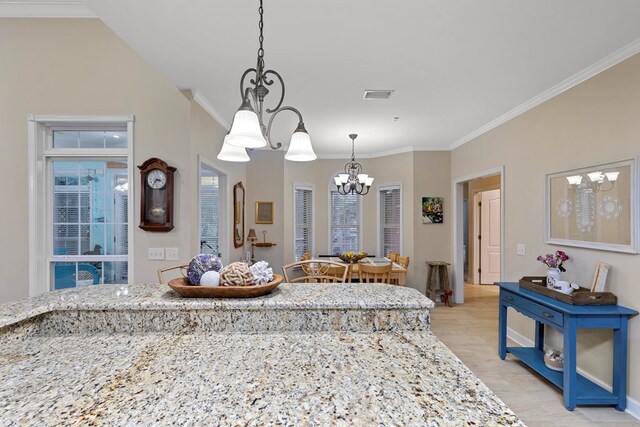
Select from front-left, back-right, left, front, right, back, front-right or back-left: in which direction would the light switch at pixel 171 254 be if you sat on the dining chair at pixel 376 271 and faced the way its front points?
back-left

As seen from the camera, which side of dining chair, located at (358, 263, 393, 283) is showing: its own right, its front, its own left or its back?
back

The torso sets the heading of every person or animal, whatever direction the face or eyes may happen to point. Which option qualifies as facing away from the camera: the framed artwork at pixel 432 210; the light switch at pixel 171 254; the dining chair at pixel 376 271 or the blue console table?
the dining chair

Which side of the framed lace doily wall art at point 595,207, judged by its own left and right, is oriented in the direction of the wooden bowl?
front

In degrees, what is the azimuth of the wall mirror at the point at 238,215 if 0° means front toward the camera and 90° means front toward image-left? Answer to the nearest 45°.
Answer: approximately 270°

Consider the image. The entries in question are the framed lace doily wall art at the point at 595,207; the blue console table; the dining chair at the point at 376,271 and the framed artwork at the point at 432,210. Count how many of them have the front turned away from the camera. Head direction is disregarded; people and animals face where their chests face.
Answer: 1

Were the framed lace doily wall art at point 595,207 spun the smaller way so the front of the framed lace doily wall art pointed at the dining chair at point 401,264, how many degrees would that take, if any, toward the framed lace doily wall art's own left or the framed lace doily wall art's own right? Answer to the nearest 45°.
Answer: approximately 90° to the framed lace doily wall art's own right

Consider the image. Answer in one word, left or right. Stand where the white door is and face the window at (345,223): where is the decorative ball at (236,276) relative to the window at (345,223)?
left

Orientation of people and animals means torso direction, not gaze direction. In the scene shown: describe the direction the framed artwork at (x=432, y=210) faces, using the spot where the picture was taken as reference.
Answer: facing the viewer

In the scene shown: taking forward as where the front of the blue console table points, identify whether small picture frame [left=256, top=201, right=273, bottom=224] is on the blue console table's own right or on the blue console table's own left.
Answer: on the blue console table's own right

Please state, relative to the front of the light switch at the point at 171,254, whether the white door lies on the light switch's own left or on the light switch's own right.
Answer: on the light switch's own left

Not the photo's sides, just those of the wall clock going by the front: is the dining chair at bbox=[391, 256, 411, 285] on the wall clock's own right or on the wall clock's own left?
on the wall clock's own left

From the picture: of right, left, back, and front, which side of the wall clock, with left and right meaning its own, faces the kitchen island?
front
